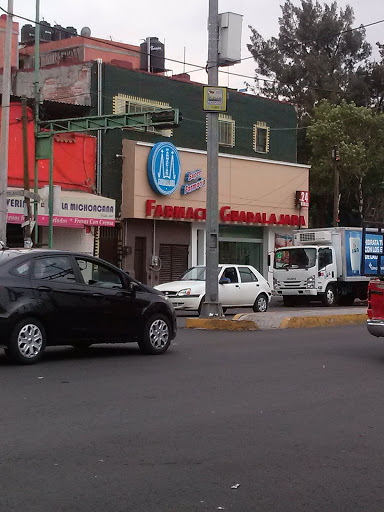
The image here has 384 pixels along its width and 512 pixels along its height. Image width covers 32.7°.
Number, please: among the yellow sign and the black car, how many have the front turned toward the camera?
1

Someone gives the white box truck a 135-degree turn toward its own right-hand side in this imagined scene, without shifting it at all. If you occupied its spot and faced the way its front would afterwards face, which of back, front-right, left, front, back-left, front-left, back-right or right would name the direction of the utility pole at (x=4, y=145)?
back-left

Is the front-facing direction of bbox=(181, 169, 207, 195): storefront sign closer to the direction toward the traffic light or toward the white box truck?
the traffic light

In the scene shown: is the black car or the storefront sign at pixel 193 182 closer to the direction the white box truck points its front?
the black car

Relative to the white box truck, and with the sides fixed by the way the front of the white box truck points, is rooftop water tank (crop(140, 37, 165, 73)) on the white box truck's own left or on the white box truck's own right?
on the white box truck's own right

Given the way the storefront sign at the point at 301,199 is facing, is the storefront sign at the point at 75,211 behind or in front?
in front

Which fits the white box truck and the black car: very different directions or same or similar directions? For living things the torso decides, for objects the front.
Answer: very different directions

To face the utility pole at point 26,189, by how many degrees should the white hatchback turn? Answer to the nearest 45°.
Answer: approximately 45° to its right

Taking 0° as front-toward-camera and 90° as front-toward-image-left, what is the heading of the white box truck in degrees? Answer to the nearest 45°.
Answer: approximately 45°

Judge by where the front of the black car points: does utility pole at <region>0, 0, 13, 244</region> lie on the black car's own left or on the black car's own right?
on the black car's own left

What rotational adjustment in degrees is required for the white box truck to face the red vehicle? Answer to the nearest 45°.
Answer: approximately 45° to its left

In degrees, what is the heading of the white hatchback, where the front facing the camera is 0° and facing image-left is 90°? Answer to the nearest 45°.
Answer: approximately 45°

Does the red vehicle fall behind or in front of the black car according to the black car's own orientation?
in front
